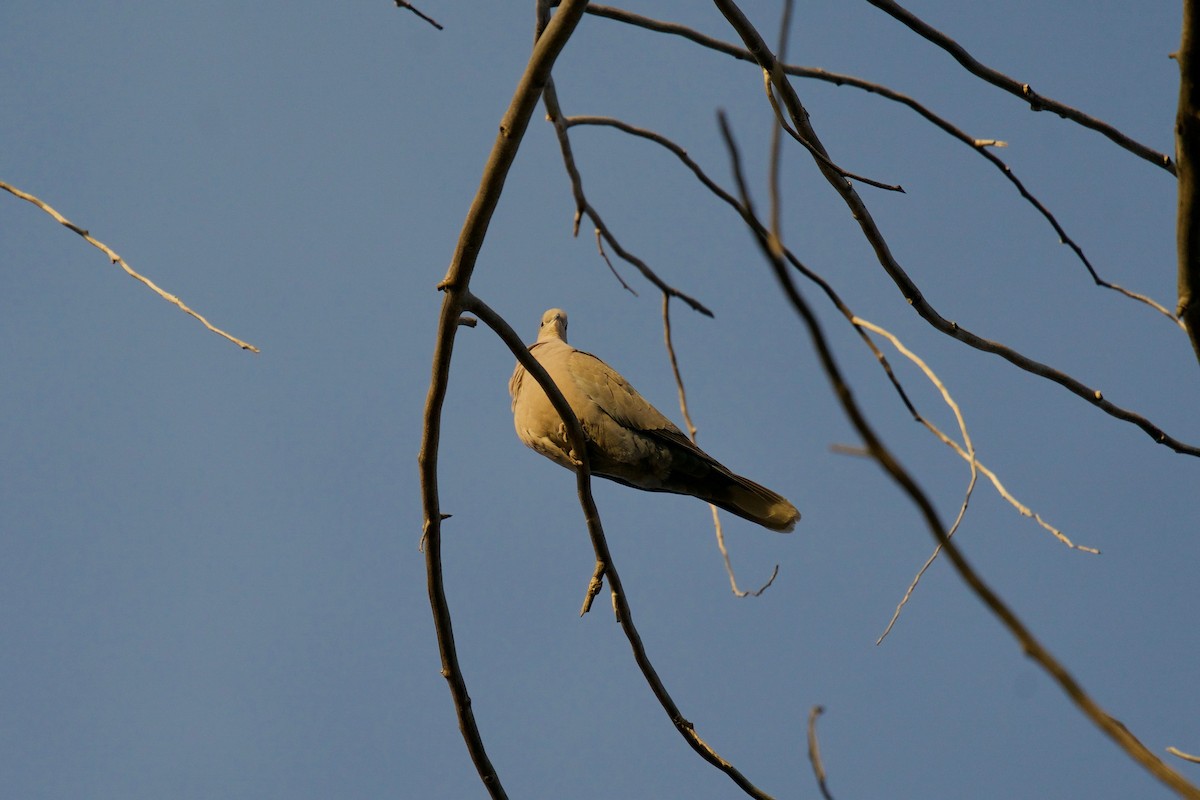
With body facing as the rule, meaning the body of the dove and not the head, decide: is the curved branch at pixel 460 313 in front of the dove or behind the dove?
in front

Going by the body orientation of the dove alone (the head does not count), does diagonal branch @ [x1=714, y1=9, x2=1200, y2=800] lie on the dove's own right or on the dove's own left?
on the dove's own left

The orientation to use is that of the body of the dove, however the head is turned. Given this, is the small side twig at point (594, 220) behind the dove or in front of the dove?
in front

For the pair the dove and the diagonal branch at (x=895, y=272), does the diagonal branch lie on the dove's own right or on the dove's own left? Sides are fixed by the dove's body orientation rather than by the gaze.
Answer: on the dove's own left

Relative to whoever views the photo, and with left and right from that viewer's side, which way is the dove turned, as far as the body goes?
facing the viewer and to the left of the viewer
